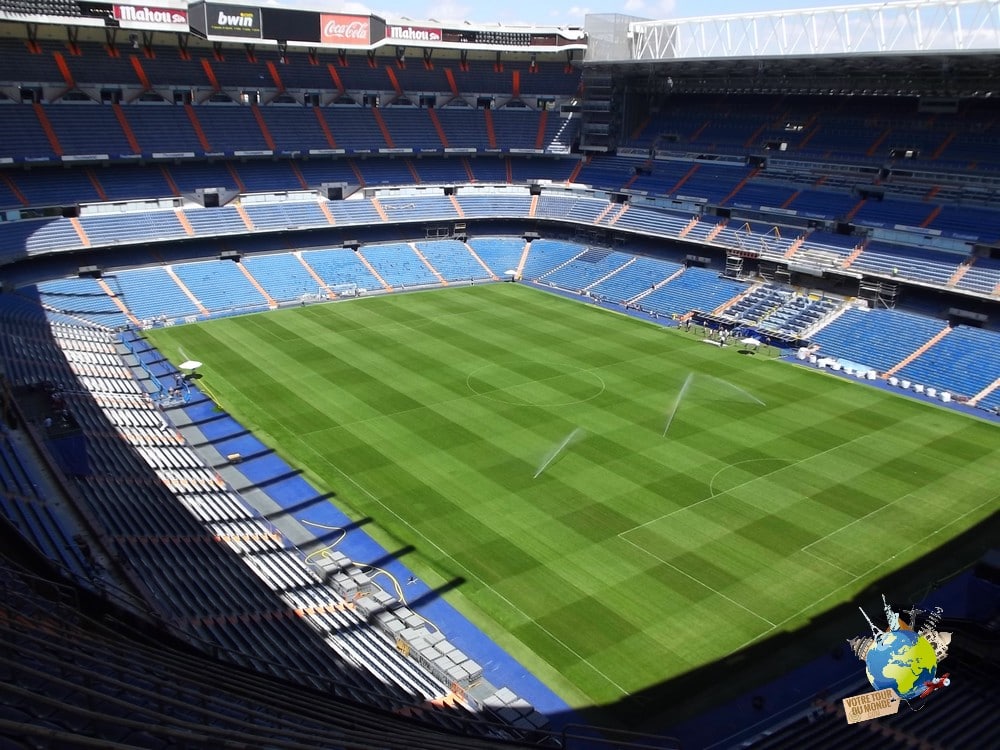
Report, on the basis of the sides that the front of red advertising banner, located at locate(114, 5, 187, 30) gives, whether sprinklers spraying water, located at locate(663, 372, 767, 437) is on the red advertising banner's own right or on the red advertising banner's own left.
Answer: on the red advertising banner's own left

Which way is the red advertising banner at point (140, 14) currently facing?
toward the camera

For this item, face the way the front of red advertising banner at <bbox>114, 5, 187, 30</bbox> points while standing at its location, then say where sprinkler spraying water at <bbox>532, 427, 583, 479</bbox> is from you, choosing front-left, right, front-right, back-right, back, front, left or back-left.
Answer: front-left

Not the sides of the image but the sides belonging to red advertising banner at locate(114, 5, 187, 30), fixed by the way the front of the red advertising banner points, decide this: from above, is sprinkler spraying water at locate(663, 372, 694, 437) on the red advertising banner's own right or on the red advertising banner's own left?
on the red advertising banner's own left
